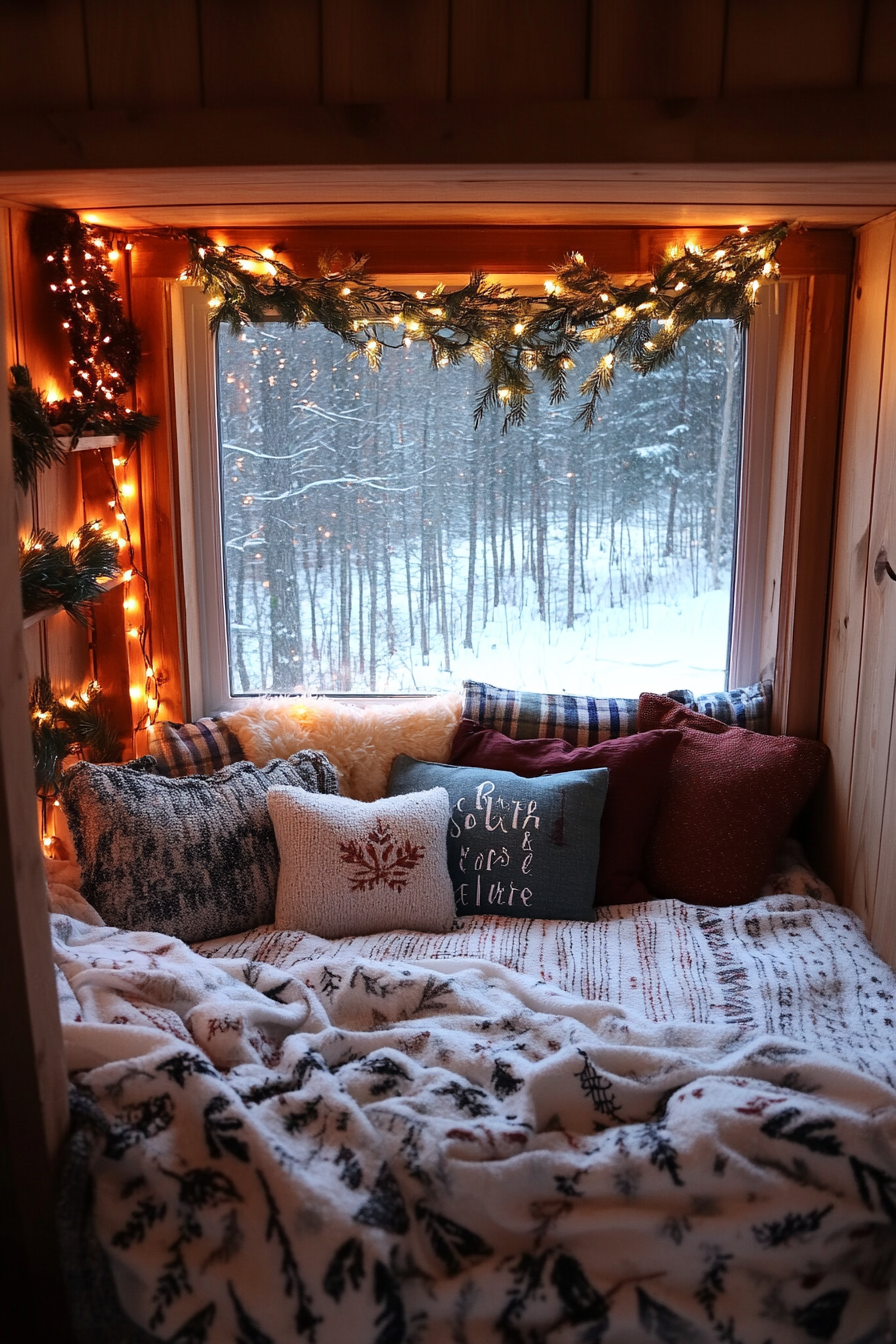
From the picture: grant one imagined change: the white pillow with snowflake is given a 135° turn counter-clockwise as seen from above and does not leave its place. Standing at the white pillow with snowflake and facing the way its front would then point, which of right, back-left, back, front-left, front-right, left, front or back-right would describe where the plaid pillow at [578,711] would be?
front

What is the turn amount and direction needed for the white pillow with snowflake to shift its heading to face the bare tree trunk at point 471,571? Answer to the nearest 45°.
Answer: approximately 135° to its left

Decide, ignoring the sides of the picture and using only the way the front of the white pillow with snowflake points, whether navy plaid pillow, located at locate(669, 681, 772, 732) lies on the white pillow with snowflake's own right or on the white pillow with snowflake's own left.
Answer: on the white pillow with snowflake's own left

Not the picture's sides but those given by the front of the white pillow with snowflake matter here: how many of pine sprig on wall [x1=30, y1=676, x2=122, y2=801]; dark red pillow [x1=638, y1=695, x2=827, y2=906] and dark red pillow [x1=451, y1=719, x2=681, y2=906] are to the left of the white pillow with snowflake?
2

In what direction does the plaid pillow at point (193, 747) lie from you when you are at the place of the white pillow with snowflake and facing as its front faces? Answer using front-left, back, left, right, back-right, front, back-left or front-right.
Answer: back-right

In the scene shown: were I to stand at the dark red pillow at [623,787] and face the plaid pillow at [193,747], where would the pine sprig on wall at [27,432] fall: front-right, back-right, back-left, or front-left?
front-left

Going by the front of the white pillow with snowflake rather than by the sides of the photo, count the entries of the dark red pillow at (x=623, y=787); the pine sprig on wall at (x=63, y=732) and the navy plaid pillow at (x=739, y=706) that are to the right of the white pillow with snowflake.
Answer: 1

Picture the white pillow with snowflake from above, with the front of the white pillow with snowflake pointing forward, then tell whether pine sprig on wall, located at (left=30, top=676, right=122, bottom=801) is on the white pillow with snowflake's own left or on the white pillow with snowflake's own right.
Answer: on the white pillow with snowflake's own right

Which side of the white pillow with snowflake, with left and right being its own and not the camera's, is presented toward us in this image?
front
